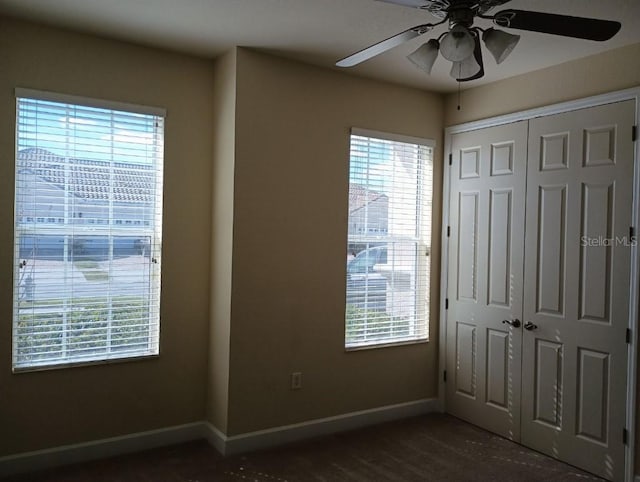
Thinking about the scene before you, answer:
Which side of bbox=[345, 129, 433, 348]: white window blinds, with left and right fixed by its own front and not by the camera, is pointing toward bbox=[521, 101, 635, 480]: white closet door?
front

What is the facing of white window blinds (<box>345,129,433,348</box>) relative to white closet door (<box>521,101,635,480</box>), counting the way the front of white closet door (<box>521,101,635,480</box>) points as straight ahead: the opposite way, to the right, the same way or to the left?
to the left

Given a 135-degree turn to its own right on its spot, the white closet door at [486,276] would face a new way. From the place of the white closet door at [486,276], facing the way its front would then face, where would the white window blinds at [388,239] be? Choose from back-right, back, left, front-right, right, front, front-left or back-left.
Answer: left

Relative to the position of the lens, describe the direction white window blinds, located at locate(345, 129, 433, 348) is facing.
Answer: facing the viewer and to the right of the viewer

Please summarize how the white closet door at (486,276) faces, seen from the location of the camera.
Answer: facing the viewer and to the left of the viewer

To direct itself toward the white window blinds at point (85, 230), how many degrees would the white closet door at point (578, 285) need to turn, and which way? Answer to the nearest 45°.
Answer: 0° — it already faces it

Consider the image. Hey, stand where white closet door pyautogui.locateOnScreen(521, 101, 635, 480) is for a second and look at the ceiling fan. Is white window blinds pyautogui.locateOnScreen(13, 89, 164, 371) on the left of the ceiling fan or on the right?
right

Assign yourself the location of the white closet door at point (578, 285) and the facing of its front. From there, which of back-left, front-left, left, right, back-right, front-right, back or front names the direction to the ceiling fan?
front-left
